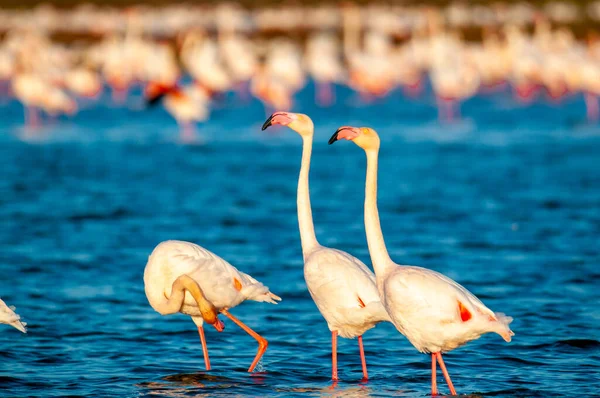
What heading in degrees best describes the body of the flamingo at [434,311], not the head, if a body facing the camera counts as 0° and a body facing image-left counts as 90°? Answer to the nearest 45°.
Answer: approximately 90°

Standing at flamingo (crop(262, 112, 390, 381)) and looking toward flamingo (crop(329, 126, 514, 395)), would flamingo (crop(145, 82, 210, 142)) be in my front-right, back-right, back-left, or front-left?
back-left

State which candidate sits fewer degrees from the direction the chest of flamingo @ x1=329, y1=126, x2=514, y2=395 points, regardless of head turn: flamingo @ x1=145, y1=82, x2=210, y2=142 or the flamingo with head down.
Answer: the flamingo with head down
